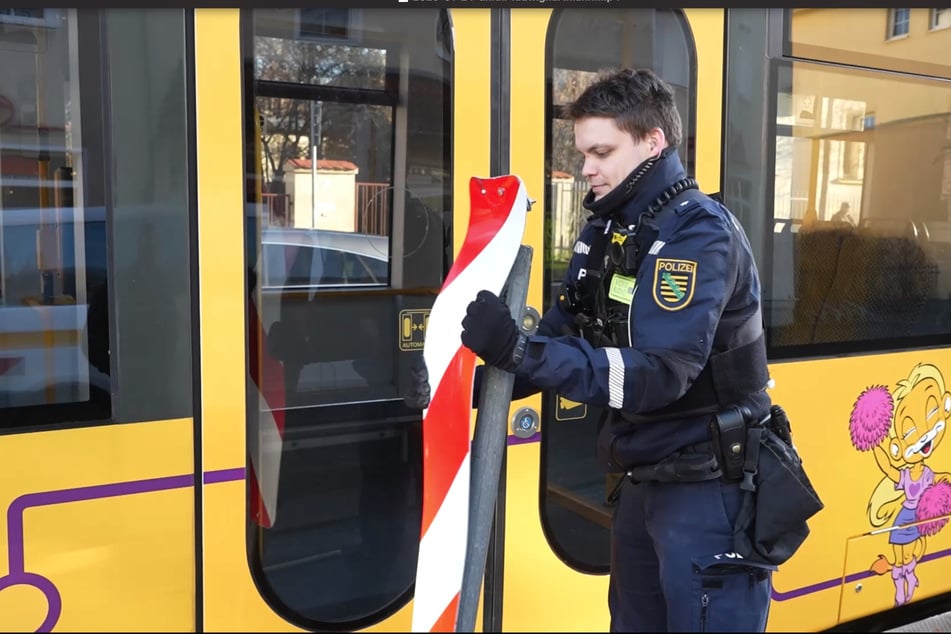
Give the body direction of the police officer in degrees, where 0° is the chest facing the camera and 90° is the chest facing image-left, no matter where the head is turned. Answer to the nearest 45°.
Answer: approximately 45°
